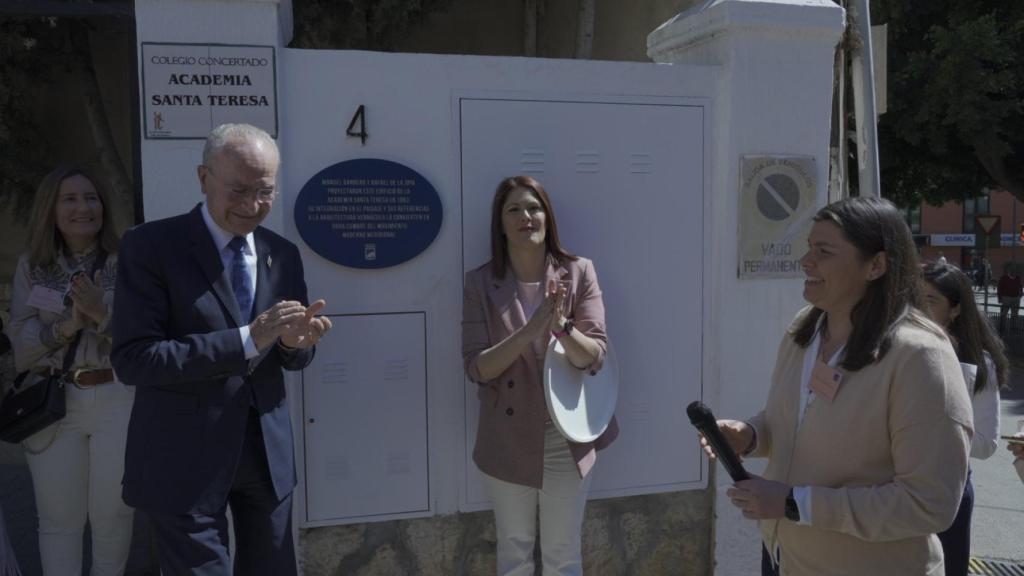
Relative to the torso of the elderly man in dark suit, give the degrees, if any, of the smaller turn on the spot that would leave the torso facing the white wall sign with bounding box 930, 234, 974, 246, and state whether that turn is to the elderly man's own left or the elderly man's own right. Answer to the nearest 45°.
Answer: approximately 90° to the elderly man's own left

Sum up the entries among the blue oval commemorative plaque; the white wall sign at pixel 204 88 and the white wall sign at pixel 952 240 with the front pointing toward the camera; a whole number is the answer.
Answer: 3

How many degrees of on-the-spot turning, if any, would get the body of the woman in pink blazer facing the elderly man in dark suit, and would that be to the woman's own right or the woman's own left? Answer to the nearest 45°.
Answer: approximately 45° to the woman's own right

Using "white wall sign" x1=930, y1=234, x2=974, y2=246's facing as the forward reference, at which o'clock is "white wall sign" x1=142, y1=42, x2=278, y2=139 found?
"white wall sign" x1=142, y1=42, x2=278, y2=139 is roughly at 12 o'clock from "white wall sign" x1=930, y1=234, x2=974, y2=246.

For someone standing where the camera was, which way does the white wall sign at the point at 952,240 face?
facing the viewer

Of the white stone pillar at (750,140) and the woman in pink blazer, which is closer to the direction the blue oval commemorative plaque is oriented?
the woman in pink blazer

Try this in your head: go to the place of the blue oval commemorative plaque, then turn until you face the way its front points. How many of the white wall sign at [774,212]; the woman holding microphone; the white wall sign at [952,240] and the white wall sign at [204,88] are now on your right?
1

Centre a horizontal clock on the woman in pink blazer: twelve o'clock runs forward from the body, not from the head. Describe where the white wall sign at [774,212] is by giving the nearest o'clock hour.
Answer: The white wall sign is roughly at 8 o'clock from the woman in pink blazer.

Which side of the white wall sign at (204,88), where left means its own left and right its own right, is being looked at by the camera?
front

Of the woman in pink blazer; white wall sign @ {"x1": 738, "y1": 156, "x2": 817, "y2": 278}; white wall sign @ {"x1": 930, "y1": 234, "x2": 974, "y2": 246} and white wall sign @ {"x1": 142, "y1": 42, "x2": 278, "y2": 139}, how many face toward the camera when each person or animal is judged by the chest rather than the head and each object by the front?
4

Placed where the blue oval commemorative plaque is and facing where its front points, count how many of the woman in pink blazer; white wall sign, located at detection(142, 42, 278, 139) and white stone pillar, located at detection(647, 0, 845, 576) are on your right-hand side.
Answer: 1

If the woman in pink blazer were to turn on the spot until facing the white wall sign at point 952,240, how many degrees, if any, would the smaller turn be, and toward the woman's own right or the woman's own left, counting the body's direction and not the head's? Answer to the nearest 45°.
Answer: approximately 135° to the woman's own left

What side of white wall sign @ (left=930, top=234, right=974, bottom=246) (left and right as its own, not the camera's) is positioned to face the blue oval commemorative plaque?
front

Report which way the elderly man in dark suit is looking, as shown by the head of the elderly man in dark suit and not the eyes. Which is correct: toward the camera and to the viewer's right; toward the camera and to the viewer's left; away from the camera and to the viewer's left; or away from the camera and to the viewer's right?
toward the camera and to the viewer's right
